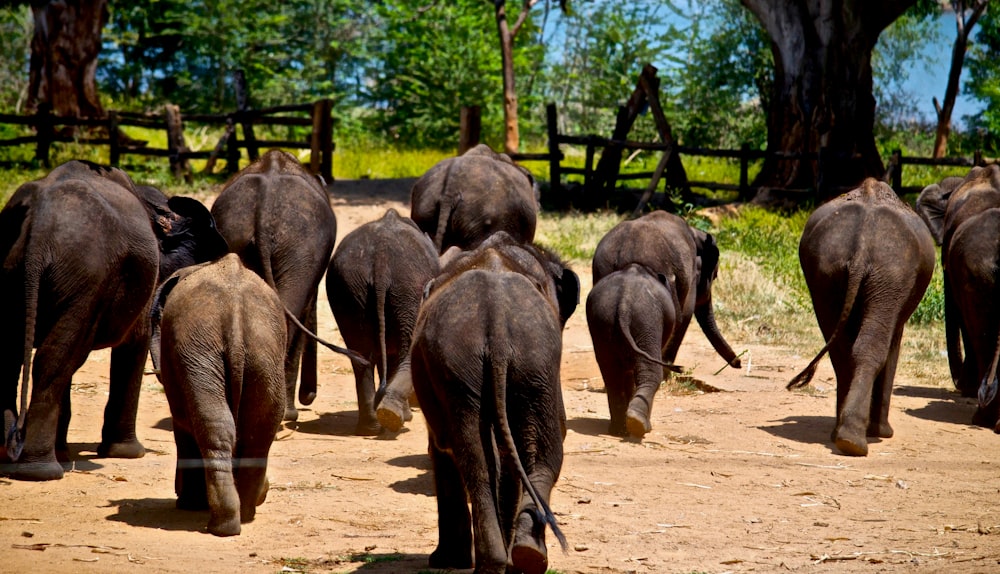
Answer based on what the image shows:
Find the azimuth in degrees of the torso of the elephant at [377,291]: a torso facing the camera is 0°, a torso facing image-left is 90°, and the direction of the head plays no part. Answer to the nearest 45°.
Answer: approximately 180°

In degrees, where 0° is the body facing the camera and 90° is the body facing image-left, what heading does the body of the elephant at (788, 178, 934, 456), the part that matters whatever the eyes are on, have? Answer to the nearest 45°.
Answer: approximately 180°

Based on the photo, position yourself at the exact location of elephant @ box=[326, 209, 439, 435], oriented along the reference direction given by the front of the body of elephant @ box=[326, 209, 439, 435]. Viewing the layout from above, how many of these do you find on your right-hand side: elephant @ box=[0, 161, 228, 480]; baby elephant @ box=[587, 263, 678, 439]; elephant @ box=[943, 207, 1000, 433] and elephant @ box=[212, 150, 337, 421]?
2

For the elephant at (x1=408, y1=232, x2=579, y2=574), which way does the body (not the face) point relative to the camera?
away from the camera

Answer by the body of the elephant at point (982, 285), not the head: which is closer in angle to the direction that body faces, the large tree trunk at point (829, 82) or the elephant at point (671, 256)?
the large tree trunk

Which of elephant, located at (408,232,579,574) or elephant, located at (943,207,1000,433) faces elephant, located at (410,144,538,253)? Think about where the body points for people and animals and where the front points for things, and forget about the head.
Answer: elephant, located at (408,232,579,574)

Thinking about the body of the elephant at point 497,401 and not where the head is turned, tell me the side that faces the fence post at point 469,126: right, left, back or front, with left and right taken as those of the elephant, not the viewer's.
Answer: front

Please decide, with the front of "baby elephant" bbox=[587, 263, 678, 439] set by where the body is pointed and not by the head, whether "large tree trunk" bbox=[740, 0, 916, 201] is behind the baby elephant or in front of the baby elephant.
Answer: in front
